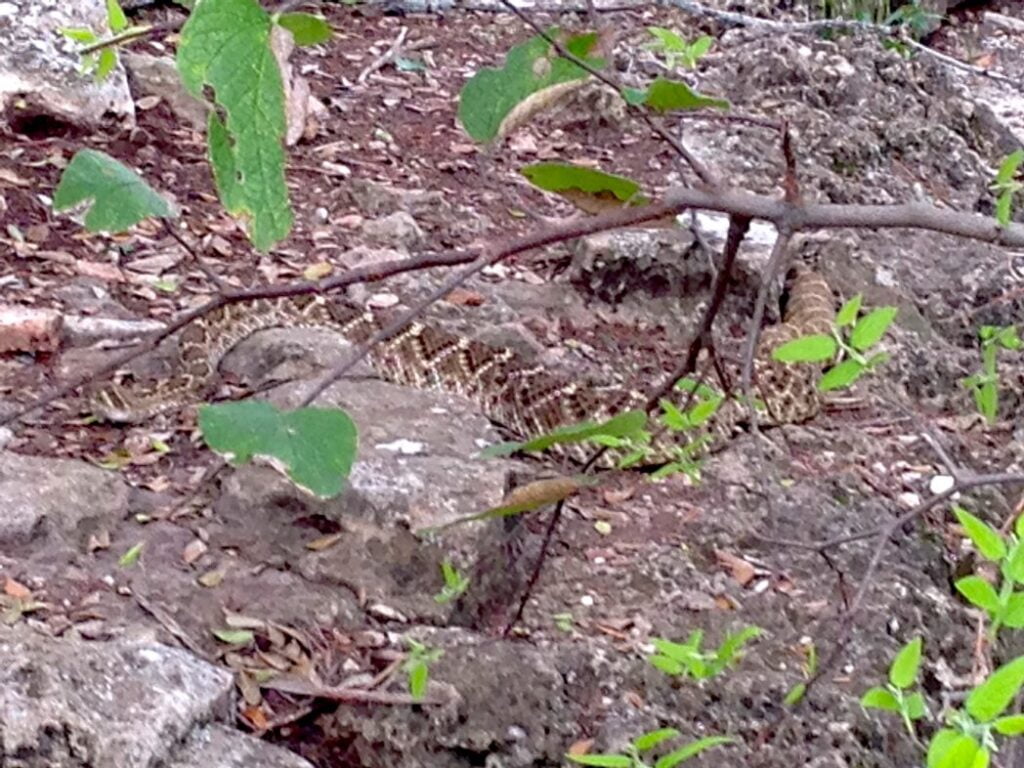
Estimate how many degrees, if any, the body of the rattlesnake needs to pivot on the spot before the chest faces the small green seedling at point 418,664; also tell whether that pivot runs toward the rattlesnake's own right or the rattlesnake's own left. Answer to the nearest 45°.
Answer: approximately 90° to the rattlesnake's own left

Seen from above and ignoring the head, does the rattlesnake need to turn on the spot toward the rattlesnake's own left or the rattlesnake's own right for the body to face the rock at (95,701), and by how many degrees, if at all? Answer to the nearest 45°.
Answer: approximately 90° to the rattlesnake's own left

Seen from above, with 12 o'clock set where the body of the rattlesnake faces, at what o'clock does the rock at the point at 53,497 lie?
The rock is roughly at 10 o'clock from the rattlesnake.

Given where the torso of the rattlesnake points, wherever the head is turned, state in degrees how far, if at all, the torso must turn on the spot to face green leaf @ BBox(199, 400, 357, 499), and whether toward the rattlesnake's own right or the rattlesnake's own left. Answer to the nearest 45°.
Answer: approximately 90° to the rattlesnake's own left

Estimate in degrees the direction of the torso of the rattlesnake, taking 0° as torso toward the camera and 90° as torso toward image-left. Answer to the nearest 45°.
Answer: approximately 90°

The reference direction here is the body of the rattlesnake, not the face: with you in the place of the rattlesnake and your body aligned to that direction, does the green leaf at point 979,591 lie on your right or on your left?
on your left

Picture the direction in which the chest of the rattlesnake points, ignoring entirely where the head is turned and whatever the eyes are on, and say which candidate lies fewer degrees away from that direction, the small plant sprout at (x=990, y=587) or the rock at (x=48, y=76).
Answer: the rock
